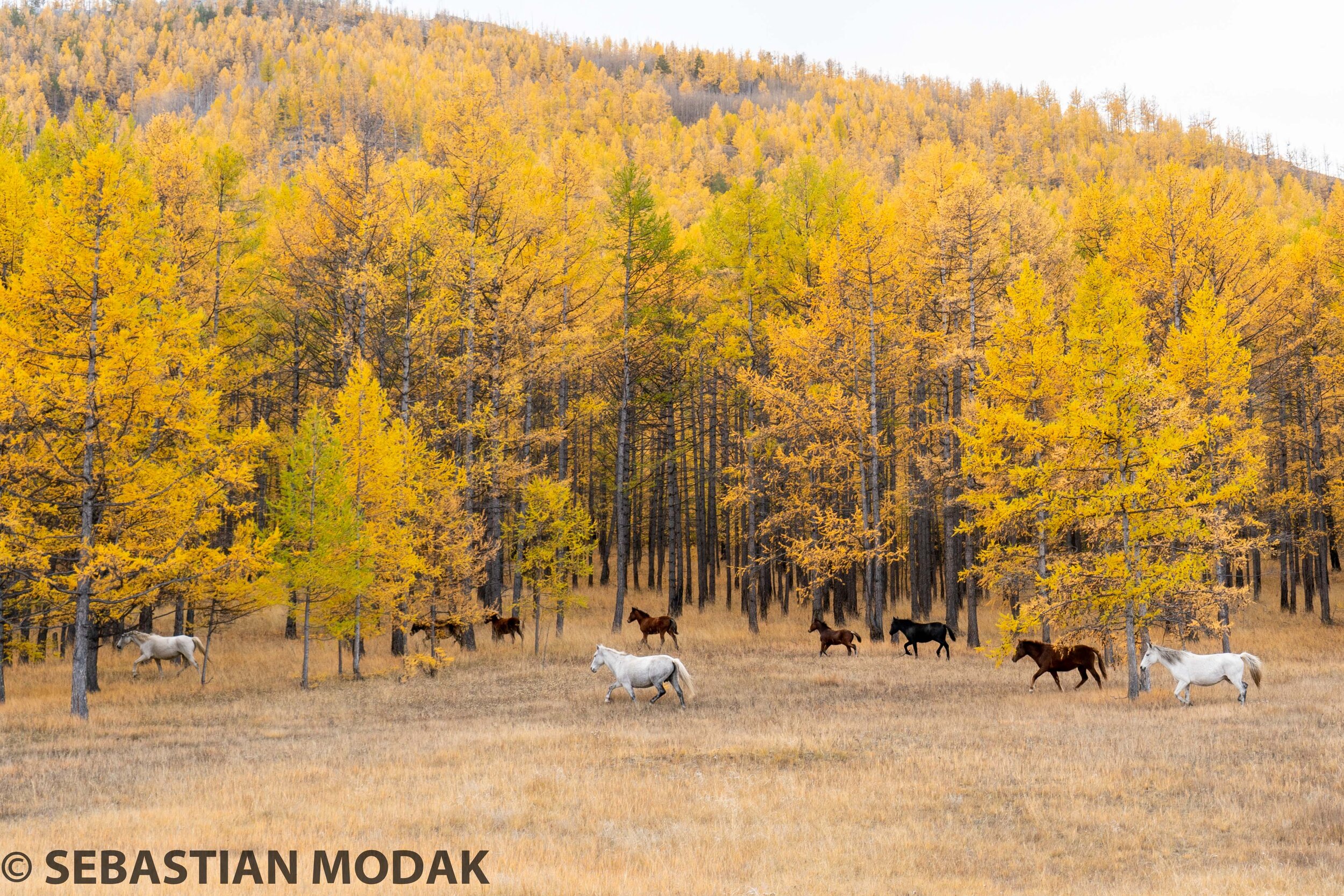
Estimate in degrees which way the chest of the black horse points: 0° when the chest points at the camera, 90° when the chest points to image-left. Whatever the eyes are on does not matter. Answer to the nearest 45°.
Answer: approximately 90°

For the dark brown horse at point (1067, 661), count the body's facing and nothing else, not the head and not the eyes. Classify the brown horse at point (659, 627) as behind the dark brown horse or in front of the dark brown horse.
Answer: in front

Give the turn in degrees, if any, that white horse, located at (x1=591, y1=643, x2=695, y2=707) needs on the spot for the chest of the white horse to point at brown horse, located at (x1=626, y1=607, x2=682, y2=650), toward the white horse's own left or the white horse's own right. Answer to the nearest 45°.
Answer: approximately 90° to the white horse's own right

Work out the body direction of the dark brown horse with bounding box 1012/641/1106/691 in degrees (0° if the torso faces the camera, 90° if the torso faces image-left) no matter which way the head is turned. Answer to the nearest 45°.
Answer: approximately 90°

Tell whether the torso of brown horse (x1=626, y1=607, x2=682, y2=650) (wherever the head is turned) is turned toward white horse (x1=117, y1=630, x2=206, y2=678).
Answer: yes

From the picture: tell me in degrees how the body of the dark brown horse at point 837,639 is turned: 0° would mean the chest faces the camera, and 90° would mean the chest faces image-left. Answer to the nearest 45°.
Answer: approximately 90°

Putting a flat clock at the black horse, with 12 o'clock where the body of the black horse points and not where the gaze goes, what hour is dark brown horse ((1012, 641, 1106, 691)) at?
The dark brown horse is roughly at 8 o'clock from the black horse.

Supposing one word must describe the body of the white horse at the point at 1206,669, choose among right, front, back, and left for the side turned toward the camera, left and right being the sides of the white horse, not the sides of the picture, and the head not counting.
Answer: left

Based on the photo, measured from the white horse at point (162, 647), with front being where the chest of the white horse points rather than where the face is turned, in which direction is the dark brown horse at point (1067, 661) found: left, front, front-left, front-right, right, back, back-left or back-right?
back-left

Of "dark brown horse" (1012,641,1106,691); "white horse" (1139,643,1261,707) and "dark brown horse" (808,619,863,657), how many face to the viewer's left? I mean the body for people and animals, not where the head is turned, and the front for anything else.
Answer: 3

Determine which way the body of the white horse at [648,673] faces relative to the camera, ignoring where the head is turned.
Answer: to the viewer's left

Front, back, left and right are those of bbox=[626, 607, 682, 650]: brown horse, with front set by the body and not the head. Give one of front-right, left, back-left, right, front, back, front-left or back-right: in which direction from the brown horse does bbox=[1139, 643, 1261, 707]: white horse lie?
back-left

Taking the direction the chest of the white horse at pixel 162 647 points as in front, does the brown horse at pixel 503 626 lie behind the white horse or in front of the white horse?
behind

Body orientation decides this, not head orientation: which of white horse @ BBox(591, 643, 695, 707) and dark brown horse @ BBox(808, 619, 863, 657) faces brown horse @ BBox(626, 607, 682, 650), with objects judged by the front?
the dark brown horse
